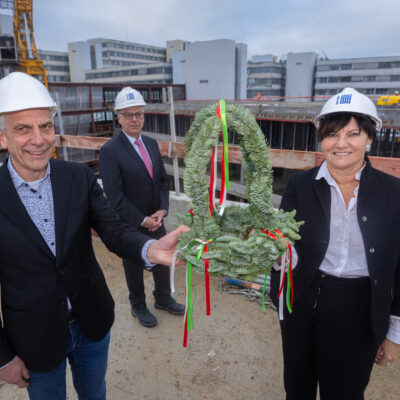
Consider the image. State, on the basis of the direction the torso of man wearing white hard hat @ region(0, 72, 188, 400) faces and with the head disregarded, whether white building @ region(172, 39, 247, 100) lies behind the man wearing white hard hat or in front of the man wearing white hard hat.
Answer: behind

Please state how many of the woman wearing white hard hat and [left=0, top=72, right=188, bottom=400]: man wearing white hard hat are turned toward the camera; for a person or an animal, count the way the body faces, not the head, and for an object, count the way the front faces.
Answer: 2

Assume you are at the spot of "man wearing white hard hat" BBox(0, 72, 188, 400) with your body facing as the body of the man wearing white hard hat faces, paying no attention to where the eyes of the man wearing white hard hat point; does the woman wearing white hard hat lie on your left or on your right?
on your left

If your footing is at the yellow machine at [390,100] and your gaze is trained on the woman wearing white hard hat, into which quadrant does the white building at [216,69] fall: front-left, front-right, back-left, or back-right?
back-right

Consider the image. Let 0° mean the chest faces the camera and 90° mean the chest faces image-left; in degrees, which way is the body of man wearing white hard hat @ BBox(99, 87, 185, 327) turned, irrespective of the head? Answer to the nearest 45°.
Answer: approximately 315°

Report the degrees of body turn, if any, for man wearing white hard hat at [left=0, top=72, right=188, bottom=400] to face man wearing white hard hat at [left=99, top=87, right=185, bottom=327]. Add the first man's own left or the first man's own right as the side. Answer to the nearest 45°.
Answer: approximately 135° to the first man's own left

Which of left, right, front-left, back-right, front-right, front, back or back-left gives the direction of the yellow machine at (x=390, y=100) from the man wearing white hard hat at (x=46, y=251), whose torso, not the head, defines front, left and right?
back-left
